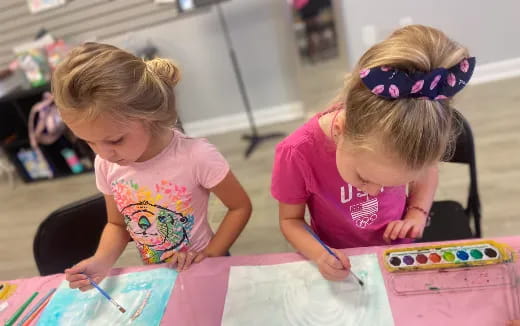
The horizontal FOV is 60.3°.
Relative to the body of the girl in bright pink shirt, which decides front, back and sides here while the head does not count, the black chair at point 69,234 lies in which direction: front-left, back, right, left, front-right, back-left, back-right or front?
right

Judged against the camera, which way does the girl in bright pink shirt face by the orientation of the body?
toward the camera

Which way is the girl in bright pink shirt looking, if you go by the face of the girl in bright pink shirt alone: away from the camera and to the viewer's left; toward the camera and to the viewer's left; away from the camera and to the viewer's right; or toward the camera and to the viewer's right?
toward the camera and to the viewer's left
